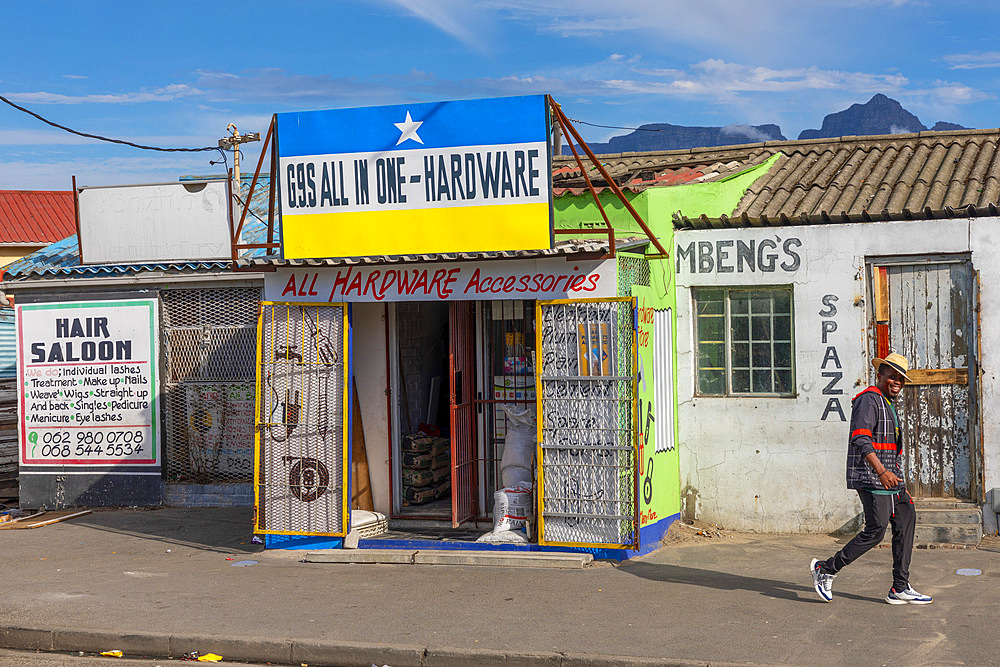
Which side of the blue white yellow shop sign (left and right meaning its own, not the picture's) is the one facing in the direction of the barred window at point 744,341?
left

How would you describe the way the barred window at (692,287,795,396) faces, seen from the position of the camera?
facing the viewer

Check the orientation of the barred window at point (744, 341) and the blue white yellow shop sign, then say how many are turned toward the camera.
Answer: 2

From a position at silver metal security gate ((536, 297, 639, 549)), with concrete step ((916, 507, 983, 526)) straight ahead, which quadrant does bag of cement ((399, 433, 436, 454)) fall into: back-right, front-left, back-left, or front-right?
back-left

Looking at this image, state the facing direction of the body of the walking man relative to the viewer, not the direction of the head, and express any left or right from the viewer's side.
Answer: facing the viewer and to the right of the viewer

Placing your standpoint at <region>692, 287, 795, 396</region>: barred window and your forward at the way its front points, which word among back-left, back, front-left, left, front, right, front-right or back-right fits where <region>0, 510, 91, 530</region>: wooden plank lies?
right

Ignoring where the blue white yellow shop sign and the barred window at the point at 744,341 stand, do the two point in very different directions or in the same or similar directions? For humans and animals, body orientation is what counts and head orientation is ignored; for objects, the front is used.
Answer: same or similar directions

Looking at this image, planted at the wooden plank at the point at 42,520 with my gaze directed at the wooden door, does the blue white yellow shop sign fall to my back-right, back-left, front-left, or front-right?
front-right

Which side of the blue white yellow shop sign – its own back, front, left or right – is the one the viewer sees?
front

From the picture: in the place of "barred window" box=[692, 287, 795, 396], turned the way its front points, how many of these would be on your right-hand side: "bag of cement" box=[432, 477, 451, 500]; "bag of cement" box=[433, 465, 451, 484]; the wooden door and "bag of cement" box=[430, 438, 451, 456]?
3

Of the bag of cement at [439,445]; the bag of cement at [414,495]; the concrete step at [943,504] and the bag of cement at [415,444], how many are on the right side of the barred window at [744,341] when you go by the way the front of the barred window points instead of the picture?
3

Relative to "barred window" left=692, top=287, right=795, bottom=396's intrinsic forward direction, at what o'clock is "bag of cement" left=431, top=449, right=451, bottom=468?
The bag of cement is roughly at 3 o'clock from the barred window.

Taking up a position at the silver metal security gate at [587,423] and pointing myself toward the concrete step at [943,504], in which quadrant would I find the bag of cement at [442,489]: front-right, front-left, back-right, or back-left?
back-left
